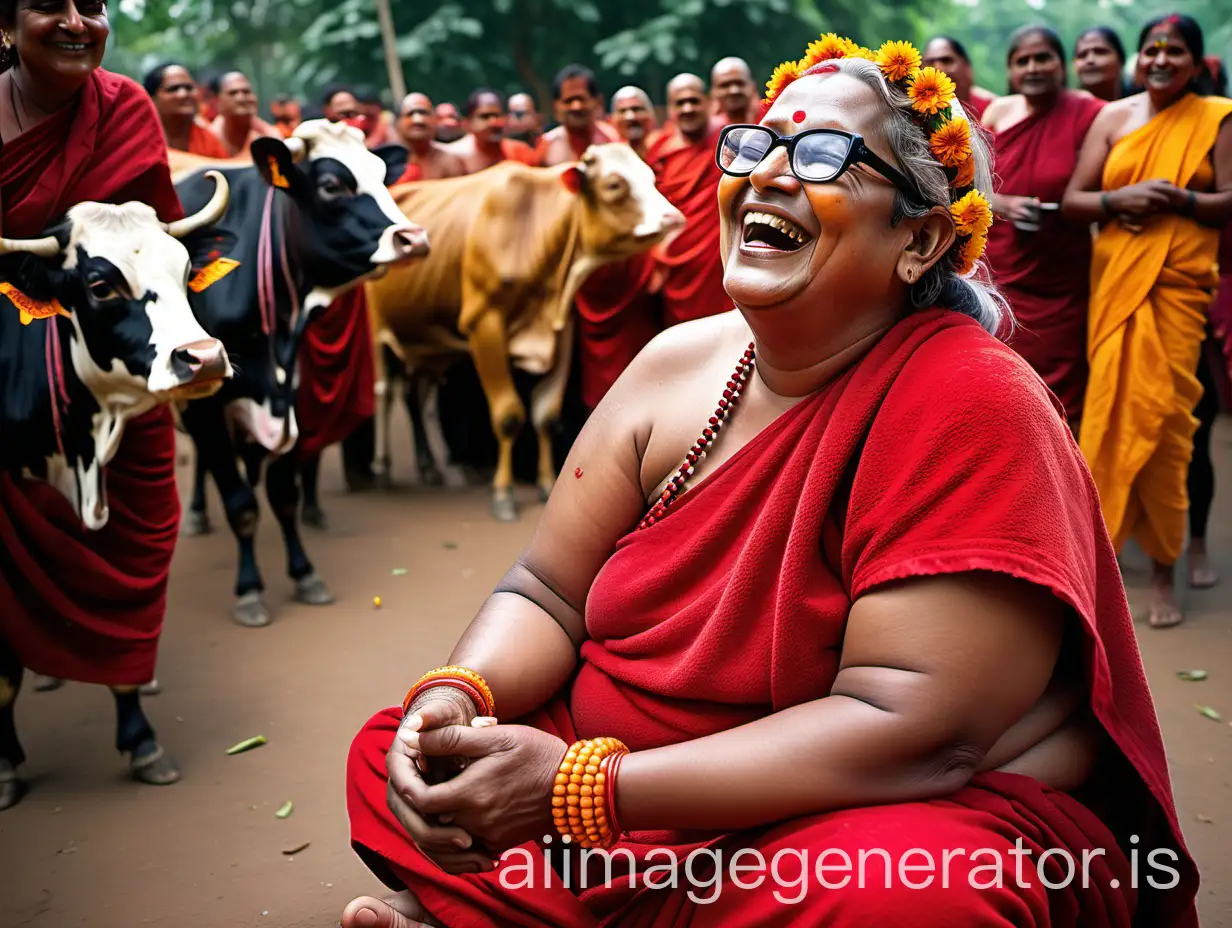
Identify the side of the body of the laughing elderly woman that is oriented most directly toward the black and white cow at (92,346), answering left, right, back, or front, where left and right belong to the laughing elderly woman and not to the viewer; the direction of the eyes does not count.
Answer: right

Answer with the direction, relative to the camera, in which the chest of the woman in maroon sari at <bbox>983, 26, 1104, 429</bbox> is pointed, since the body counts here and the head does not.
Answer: toward the camera

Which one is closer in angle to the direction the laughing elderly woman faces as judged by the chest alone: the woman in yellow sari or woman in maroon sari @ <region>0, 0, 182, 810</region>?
the woman in maroon sari

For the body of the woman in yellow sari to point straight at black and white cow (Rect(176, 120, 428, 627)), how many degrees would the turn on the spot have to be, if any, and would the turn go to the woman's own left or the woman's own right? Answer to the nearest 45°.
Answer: approximately 90° to the woman's own right

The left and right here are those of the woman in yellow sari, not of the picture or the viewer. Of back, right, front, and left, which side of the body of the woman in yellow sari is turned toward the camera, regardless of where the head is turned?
front

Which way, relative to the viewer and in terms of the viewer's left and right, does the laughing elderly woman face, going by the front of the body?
facing the viewer and to the left of the viewer

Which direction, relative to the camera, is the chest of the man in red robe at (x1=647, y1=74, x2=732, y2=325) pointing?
toward the camera

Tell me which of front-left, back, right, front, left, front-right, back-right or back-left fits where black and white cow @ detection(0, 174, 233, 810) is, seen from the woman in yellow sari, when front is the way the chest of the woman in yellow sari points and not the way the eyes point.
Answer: front-right

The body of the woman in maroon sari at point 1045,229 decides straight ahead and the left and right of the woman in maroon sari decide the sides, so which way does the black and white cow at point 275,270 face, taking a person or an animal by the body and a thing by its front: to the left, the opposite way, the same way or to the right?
to the left

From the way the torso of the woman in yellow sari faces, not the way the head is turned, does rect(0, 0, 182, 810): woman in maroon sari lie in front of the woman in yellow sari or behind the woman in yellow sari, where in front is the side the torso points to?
in front

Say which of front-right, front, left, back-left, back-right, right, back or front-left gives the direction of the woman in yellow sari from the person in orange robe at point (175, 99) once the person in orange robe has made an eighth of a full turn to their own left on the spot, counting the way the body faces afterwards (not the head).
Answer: front-right

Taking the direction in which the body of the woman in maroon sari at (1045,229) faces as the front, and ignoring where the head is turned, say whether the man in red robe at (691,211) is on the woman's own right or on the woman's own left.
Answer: on the woman's own right

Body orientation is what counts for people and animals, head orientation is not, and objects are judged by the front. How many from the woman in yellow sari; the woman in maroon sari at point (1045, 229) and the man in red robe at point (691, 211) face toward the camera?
3

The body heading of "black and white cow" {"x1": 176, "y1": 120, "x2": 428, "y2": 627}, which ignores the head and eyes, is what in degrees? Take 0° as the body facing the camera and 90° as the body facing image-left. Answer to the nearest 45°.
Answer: approximately 315°

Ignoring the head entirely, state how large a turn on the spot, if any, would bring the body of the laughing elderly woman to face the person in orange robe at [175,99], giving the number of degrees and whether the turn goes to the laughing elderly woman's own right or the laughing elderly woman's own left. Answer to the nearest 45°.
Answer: approximately 90° to the laughing elderly woman's own right

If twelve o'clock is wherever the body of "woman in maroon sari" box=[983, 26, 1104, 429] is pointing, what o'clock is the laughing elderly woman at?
The laughing elderly woman is roughly at 12 o'clock from the woman in maroon sari.

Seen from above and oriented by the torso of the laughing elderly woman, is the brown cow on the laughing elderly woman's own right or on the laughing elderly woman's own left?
on the laughing elderly woman's own right
